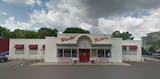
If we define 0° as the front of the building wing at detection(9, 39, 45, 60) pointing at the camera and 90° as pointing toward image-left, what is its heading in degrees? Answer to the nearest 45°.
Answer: approximately 0°

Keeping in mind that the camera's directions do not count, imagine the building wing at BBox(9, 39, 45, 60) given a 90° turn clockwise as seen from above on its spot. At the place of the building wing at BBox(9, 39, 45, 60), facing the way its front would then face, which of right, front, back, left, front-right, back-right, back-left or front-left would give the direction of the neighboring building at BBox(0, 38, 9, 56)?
front-right

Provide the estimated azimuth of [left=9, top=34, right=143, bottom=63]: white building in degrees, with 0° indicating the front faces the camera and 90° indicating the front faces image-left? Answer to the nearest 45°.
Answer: approximately 0°
